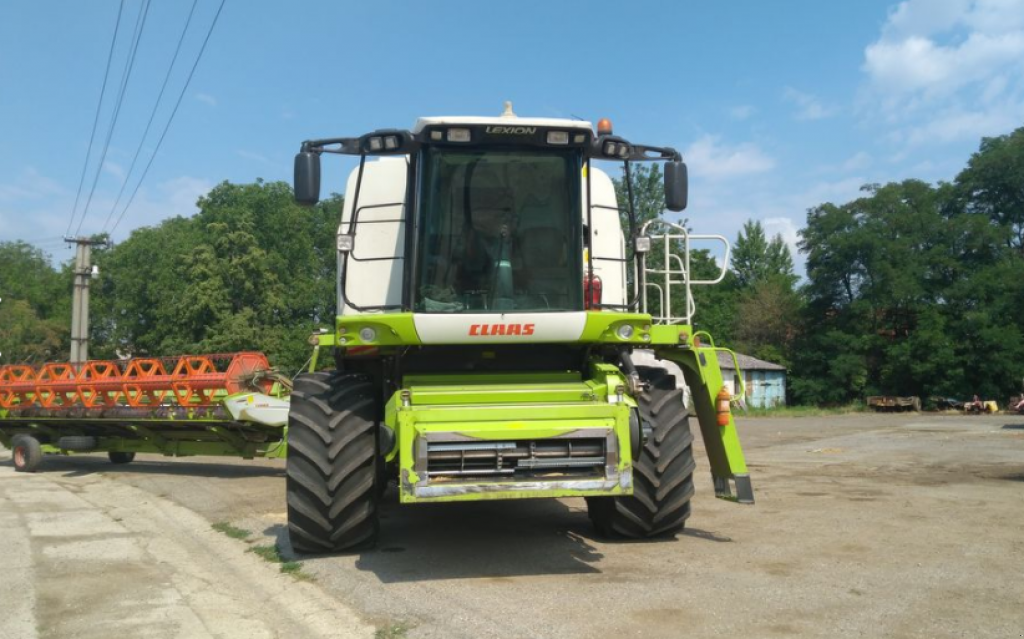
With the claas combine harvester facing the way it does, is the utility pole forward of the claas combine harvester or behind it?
behind

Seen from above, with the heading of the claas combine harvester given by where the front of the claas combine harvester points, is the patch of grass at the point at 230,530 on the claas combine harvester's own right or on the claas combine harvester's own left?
on the claas combine harvester's own right

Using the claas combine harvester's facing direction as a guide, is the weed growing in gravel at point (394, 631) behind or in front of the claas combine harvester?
in front

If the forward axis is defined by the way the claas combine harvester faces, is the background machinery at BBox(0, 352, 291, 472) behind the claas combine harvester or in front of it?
behind

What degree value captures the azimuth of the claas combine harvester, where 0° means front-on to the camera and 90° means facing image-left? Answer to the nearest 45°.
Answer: approximately 0°
